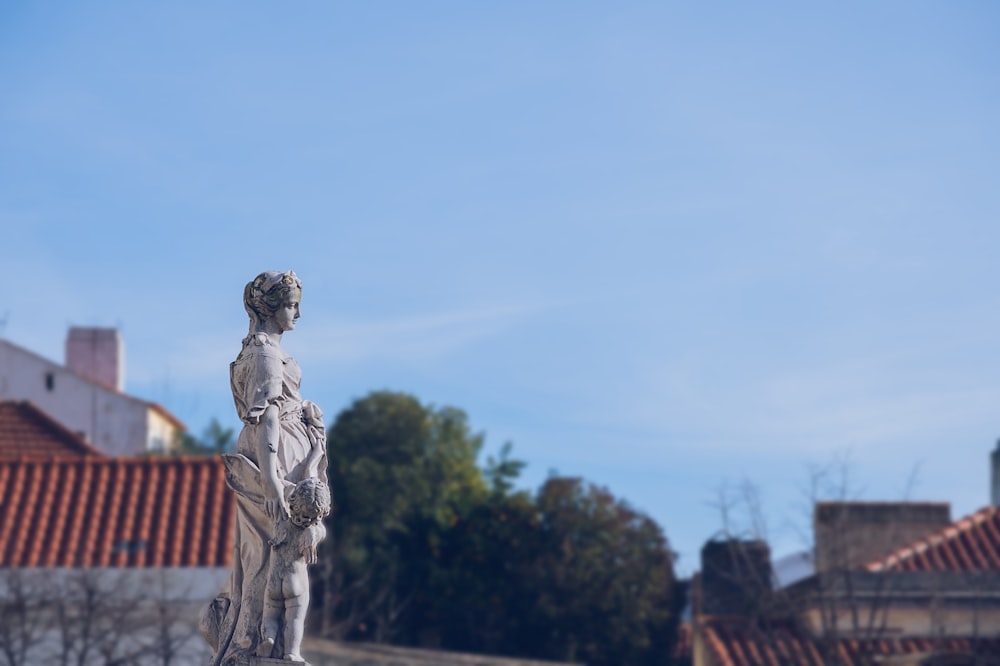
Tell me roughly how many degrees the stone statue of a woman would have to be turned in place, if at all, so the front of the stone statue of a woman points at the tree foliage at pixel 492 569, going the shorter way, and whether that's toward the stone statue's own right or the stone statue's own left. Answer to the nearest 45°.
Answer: approximately 90° to the stone statue's own left

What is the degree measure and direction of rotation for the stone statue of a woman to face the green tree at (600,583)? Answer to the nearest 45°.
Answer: approximately 90° to its left

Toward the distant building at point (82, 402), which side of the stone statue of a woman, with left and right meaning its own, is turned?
left

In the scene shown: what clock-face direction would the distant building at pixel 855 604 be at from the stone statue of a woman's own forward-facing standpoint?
The distant building is roughly at 10 o'clock from the stone statue of a woman.

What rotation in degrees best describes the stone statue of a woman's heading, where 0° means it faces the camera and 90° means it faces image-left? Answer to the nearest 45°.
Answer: approximately 270°

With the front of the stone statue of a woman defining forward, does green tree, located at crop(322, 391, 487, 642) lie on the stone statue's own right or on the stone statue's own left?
on the stone statue's own left

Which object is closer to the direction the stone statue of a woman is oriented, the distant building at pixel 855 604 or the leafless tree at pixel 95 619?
the distant building

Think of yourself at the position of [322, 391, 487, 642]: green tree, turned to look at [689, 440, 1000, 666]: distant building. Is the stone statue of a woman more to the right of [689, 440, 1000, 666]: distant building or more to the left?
right
